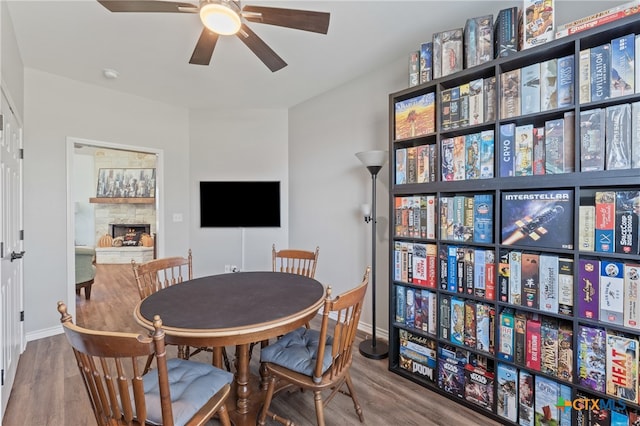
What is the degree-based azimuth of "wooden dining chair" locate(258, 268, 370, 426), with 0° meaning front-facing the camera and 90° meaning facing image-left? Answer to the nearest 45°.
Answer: approximately 135°

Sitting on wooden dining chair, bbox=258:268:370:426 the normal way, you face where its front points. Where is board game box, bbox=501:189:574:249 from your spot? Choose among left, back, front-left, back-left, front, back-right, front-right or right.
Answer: back-right

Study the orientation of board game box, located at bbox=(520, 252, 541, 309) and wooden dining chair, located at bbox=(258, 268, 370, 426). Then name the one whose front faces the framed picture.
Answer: the wooden dining chair

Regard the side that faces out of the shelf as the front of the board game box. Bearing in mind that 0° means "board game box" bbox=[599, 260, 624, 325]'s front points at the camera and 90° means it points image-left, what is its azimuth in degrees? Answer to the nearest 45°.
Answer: approximately 0°

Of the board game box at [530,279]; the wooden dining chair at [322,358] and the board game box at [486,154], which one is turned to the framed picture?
the wooden dining chair

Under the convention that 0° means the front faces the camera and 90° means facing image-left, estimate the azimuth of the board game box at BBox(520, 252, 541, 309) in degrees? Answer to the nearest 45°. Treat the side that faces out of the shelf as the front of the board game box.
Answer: approximately 0°

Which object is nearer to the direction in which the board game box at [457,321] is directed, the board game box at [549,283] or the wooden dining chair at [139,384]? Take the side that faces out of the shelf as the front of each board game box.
the wooden dining chair
